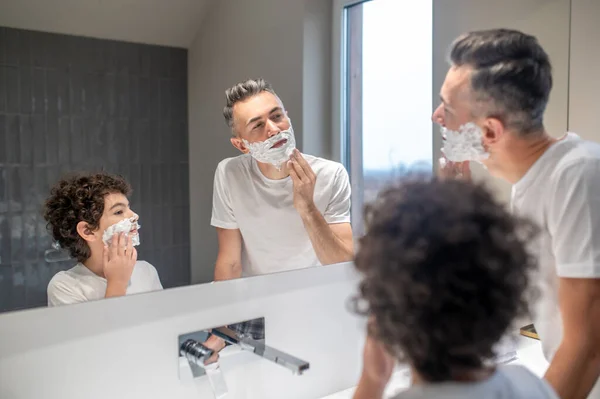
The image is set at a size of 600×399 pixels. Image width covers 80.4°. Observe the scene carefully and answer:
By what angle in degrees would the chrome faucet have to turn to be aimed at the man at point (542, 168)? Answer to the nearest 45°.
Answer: approximately 45° to its left

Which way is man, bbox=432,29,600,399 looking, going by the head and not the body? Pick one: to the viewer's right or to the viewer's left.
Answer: to the viewer's left

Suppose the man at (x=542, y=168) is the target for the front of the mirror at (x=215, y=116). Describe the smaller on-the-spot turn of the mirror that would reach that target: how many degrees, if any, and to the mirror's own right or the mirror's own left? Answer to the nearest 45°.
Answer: approximately 45° to the mirror's own left

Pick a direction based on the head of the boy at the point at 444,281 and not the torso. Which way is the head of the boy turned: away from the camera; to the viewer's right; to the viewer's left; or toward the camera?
away from the camera

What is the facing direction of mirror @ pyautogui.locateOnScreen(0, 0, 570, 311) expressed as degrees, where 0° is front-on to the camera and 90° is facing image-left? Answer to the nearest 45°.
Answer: approximately 315°
